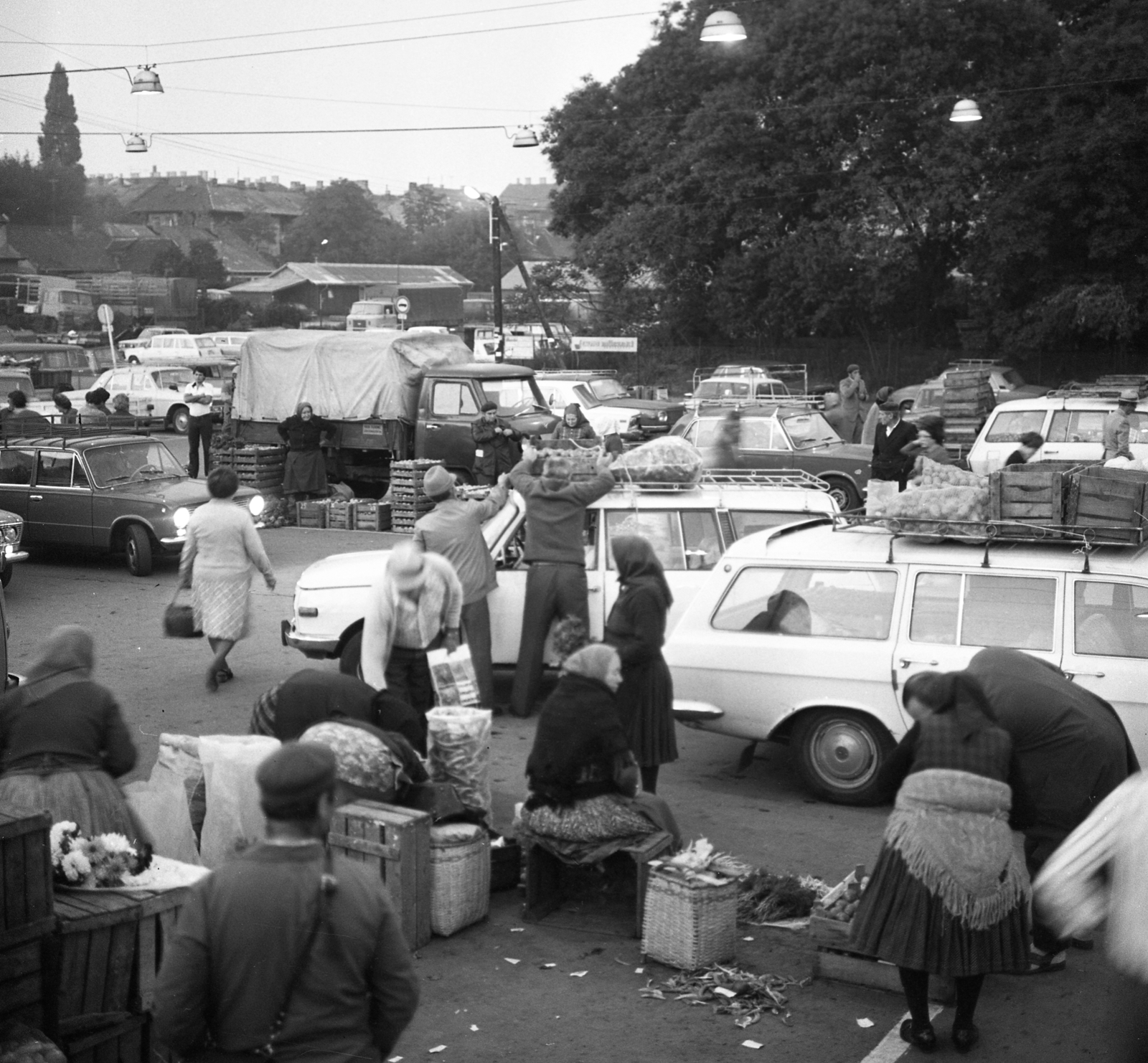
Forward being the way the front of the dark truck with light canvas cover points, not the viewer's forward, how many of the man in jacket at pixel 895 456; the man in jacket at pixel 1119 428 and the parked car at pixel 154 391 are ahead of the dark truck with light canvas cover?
2

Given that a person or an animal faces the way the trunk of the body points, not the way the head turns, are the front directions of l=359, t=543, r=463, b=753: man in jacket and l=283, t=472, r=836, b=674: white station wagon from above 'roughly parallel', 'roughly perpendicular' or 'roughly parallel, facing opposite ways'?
roughly perpendicular

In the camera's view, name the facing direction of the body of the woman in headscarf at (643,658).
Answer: to the viewer's left

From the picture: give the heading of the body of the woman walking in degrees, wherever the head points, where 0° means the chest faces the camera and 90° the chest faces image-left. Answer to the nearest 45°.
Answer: approximately 180°

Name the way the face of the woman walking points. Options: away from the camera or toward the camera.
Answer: away from the camera

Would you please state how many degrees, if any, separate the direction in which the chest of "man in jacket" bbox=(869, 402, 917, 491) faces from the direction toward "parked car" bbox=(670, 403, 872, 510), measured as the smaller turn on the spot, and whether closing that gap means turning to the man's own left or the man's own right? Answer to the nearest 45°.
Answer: approximately 135° to the man's own right

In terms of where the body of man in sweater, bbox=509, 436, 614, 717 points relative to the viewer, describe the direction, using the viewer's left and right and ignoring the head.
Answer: facing away from the viewer

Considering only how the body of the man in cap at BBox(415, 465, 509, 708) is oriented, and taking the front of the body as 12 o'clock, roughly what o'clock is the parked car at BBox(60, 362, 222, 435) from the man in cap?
The parked car is roughly at 10 o'clock from the man in cap.

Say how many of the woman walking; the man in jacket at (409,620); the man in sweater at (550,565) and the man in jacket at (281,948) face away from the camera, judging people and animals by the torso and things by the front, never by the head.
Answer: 3

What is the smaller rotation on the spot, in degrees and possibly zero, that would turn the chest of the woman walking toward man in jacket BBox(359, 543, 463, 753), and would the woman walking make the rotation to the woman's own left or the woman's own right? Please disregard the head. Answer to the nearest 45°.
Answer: approximately 180°
